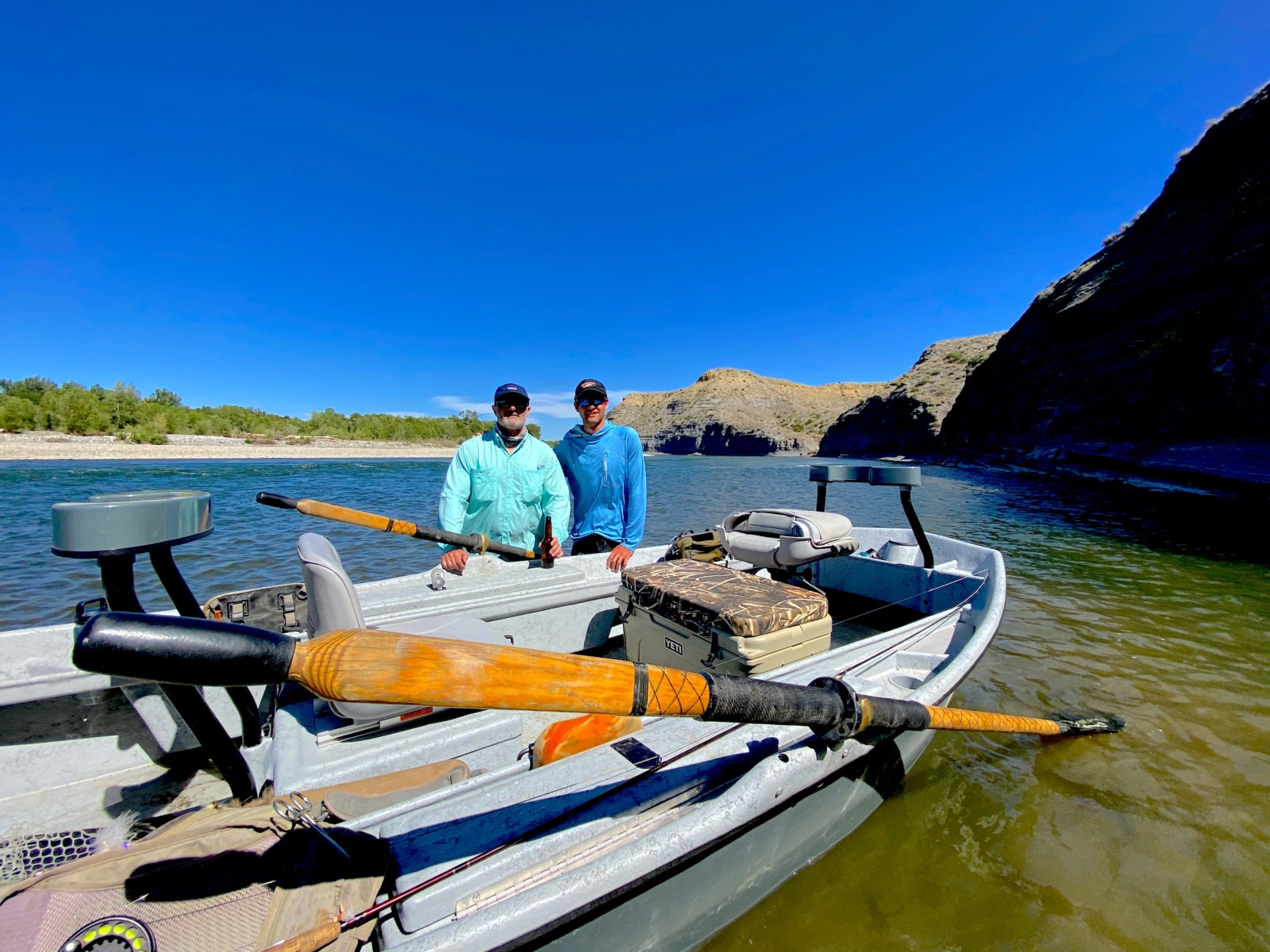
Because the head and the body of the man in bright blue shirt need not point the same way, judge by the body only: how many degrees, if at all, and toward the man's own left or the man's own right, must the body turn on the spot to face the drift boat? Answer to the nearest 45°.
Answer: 0° — they already face it

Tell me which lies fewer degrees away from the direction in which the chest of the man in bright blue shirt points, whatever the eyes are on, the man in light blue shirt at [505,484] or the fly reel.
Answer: the fly reel

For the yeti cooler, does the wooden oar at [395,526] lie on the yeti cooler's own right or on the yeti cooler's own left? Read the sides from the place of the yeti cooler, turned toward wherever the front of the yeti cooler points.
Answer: on the yeti cooler's own right

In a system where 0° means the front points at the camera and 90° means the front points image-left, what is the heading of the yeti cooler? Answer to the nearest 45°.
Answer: approximately 45°

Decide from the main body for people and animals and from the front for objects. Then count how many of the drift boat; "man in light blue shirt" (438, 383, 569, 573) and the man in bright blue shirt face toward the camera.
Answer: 2

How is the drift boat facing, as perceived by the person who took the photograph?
facing away from the viewer and to the right of the viewer

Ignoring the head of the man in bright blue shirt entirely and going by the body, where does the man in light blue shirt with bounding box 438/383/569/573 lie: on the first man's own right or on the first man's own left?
on the first man's own right

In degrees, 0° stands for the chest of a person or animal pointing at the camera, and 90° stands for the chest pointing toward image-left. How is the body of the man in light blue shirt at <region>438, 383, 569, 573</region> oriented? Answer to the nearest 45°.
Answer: approximately 0°

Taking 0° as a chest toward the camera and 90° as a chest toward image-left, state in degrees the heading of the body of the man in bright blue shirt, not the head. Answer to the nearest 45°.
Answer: approximately 0°
